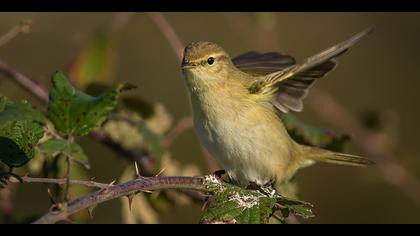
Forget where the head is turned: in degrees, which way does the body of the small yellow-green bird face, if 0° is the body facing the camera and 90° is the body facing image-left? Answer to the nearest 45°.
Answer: approximately 45°

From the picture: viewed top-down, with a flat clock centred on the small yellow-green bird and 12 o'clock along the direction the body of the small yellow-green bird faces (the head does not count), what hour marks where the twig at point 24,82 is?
The twig is roughly at 1 o'clock from the small yellow-green bird.

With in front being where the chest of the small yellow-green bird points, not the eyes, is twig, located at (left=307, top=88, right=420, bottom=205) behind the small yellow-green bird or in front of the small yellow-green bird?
behind
